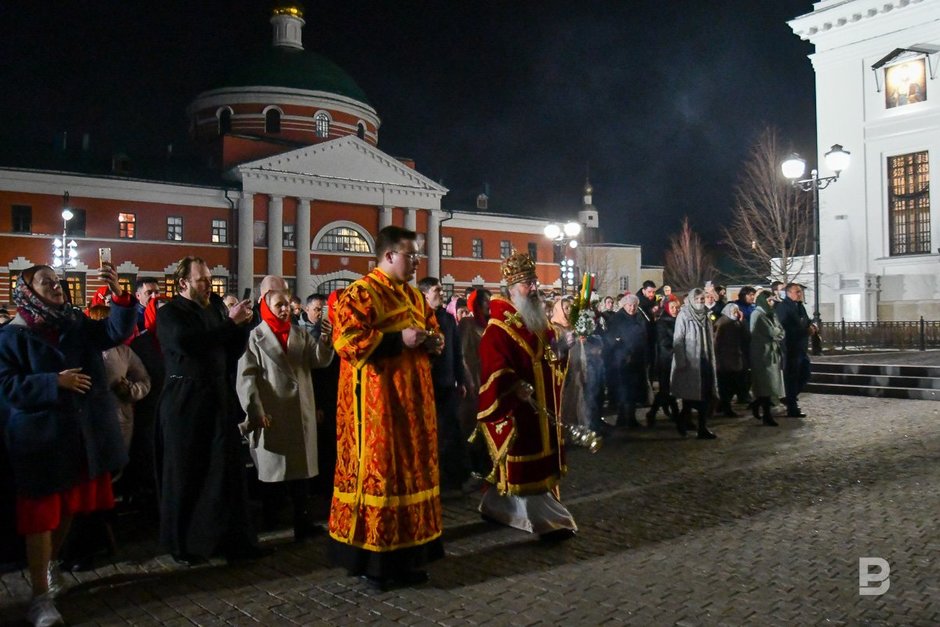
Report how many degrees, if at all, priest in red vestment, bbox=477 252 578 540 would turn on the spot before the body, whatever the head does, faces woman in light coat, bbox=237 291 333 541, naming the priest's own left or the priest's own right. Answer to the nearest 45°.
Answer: approximately 135° to the priest's own right

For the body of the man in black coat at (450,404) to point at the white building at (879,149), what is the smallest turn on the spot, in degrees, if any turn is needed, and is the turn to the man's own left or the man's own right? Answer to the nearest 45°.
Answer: approximately 90° to the man's own left

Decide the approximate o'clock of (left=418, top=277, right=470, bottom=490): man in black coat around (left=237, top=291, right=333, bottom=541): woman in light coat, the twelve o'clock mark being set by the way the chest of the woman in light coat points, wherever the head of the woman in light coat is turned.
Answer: The man in black coat is roughly at 9 o'clock from the woman in light coat.

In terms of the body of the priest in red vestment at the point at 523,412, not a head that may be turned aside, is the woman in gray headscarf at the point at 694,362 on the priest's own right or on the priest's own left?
on the priest's own left

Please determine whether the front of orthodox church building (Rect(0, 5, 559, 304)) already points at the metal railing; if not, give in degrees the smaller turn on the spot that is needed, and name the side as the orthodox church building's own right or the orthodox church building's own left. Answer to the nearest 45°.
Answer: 0° — it already faces it
